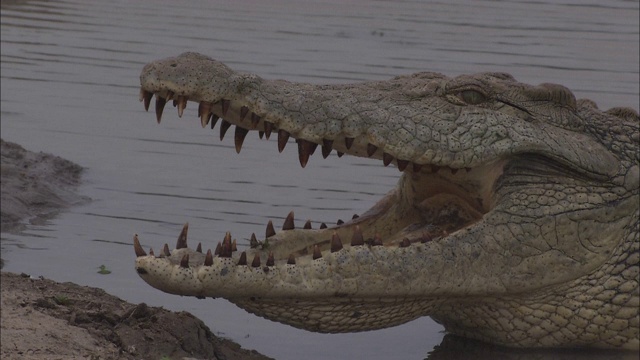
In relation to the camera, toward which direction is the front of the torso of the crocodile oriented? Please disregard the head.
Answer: to the viewer's left
